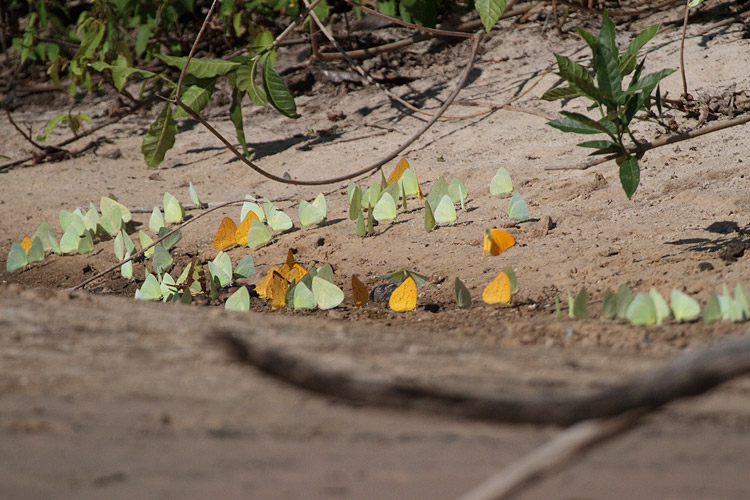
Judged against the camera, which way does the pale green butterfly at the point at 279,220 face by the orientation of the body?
to the viewer's left

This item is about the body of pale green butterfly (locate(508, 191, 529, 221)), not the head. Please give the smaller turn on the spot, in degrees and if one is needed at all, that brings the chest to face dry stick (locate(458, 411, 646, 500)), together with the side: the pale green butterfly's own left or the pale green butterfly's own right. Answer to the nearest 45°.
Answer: approximately 90° to the pale green butterfly's own left

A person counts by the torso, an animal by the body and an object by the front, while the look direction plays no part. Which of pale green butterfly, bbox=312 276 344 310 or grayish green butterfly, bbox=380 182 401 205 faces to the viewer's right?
grayish green butterfly, bbox=380 182 401 205

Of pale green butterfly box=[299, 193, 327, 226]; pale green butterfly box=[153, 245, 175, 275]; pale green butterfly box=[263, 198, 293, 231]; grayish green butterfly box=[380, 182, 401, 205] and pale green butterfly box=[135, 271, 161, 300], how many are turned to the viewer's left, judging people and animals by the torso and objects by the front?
2
